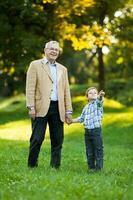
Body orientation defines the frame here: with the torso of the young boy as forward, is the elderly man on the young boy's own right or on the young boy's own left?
on the young boy's own right

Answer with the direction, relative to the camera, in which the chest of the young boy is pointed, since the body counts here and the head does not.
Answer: toward the camera
